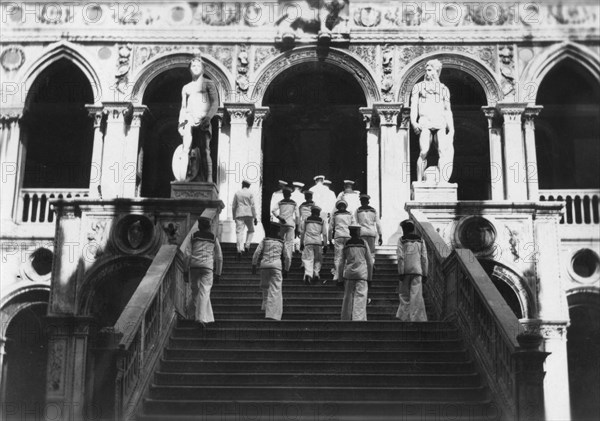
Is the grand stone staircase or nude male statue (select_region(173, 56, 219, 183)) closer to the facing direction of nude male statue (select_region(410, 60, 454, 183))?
the grand stone staircase

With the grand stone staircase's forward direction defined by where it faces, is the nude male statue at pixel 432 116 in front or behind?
behind

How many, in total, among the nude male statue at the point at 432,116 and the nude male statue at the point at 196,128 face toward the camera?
2

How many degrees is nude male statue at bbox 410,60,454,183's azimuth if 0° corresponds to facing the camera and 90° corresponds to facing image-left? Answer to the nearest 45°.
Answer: approximately 0°

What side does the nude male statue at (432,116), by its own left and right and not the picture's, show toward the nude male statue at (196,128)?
right

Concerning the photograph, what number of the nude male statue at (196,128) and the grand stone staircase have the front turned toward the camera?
2
